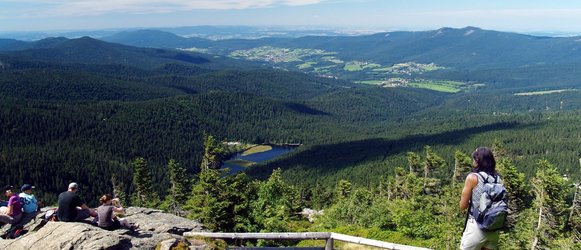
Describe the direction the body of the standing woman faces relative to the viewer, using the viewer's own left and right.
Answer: facing away from the viewer and to the left of the viewer

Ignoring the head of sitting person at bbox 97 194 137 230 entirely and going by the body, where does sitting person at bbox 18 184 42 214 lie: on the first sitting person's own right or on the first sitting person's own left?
on the first sitting person's own left

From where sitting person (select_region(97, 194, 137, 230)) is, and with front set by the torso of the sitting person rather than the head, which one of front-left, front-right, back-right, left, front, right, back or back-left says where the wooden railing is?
right

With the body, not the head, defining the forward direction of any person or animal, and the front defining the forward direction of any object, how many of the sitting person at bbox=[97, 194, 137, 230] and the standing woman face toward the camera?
0

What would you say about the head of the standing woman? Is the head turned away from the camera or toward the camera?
away from the camera

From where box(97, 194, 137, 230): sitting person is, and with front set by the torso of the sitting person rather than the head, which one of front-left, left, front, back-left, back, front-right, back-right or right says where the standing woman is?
right

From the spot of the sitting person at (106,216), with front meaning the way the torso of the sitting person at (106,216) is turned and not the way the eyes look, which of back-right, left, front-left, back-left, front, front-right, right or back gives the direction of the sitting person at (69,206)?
left

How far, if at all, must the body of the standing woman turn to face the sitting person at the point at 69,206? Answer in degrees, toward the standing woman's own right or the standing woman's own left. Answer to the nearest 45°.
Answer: approximately 45° to the standing woman's own left

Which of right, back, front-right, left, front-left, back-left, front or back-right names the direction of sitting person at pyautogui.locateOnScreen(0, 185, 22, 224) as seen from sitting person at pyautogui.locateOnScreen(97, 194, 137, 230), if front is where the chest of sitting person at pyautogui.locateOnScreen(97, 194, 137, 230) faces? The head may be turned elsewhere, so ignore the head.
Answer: left

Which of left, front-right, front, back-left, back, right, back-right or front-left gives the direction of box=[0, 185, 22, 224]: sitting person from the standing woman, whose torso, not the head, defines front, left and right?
front-left

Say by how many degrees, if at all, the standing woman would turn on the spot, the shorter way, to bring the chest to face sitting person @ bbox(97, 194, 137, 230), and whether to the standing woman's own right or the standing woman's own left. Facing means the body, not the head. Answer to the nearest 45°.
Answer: approximately 45° to the standing woman's own left
